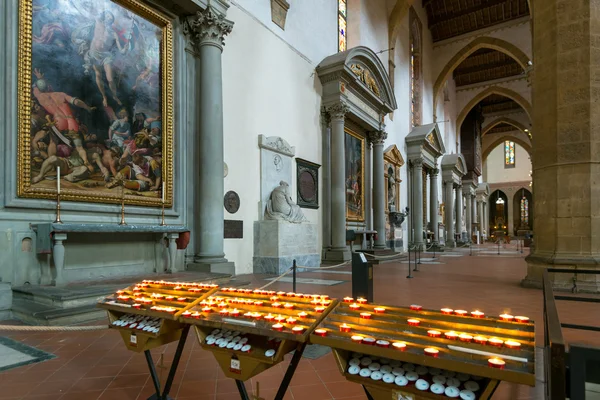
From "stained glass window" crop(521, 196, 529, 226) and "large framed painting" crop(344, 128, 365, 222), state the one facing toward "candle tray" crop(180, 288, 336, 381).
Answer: the stained glass window

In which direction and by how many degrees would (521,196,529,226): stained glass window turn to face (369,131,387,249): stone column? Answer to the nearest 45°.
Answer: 0° — it already faces it

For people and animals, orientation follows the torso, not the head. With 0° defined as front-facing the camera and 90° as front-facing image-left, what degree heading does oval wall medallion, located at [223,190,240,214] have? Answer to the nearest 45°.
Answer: approximately 315°

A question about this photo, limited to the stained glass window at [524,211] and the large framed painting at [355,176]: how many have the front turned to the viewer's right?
1

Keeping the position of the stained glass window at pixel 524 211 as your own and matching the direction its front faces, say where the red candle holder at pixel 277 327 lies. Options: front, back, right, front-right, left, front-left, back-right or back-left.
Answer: front

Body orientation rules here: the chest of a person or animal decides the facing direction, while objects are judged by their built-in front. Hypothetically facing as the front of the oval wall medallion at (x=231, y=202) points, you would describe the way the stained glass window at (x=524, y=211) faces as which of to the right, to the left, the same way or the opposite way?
to the right

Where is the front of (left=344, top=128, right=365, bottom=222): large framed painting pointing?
to the viewer's right

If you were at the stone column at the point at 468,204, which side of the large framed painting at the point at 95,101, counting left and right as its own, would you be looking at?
left

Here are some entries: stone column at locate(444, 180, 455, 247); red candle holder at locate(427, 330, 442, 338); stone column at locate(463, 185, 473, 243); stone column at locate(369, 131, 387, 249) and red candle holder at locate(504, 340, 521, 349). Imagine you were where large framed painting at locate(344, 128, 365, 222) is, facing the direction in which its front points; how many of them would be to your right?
2

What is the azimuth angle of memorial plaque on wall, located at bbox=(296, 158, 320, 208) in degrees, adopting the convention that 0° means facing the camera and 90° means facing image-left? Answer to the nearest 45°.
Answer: approximately 315°

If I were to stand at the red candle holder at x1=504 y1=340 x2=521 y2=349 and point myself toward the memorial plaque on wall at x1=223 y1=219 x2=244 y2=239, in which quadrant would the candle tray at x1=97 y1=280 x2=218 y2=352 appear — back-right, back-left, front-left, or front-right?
front-left

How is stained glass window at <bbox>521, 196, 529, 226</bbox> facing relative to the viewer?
toward the camera

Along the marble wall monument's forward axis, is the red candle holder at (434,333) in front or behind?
in front

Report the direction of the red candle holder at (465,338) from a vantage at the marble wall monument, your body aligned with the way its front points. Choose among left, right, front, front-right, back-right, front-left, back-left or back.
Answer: front-right
